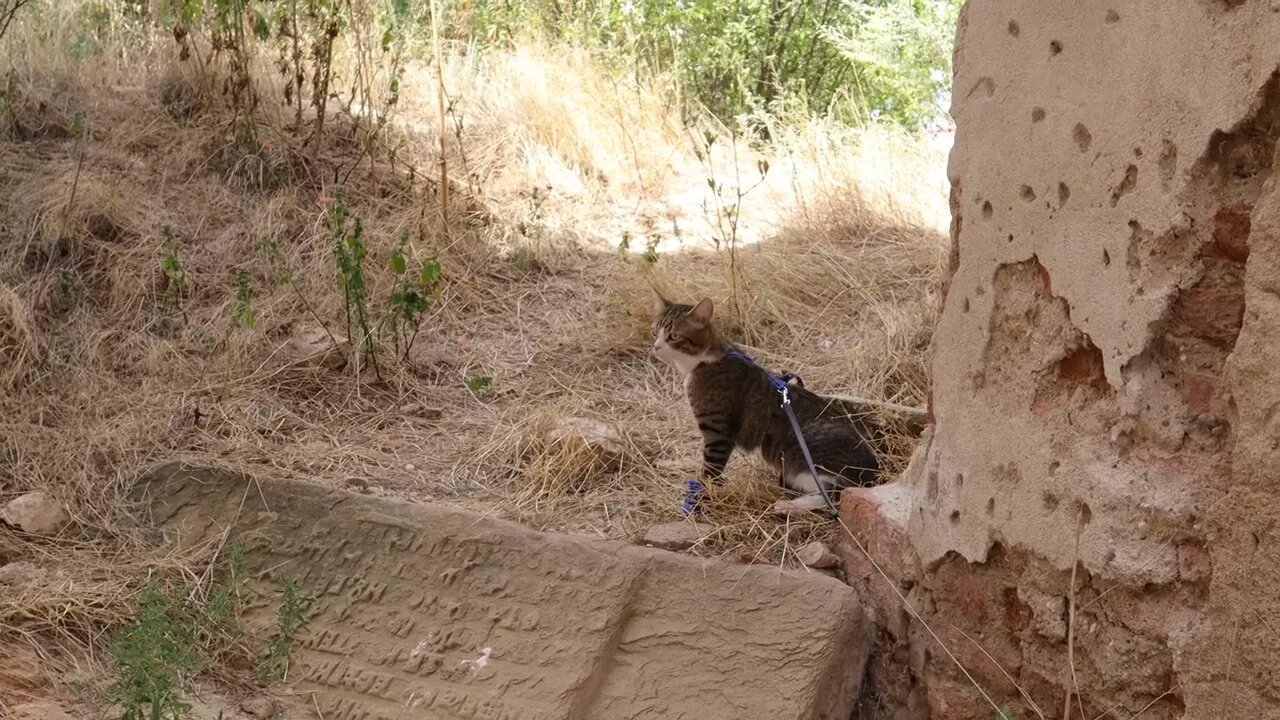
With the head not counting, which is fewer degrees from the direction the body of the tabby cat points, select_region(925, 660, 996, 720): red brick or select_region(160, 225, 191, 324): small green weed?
the small green weed

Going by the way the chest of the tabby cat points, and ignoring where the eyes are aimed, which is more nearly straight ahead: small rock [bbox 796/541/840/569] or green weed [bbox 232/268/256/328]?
the green weed

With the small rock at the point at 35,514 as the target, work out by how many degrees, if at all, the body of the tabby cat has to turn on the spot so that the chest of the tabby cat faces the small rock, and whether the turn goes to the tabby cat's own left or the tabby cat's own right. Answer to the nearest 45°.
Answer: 0° — it already faces it

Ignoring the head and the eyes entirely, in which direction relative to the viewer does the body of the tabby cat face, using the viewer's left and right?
facing to the left of the viewer

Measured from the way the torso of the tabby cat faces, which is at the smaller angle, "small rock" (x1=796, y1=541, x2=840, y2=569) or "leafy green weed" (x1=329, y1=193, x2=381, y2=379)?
the leafy green weed

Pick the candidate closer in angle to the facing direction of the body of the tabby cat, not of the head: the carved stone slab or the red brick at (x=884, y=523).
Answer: the carved stone slab

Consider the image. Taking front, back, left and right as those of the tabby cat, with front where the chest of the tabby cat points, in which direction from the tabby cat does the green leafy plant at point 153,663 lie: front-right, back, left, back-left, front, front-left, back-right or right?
front-left

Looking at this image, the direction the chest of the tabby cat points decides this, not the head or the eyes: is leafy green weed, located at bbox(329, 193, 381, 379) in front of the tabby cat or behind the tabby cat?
in front

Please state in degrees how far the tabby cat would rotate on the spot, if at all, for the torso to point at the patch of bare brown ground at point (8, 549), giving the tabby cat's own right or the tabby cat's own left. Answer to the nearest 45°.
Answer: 0° — it already faces it

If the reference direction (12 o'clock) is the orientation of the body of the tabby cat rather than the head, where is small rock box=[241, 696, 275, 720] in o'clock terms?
The small rock is roughly at 11 o'clock from the tabby cat.
